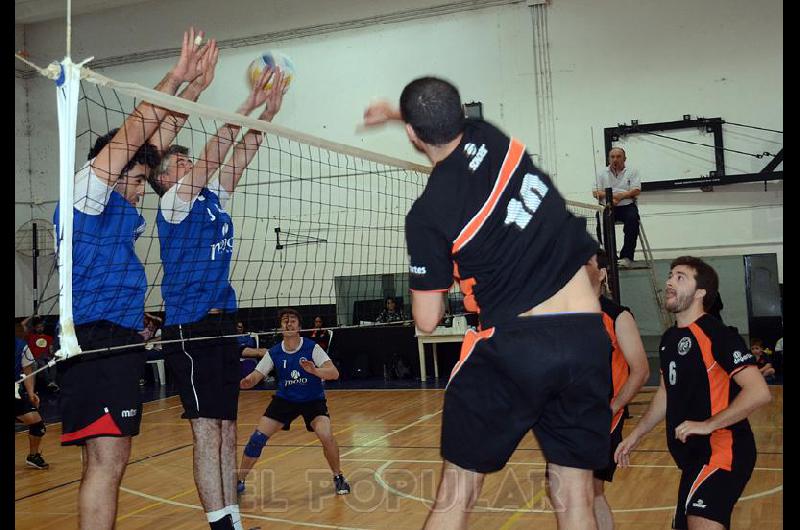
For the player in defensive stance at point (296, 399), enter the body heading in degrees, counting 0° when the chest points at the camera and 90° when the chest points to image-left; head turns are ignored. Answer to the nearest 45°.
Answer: approximately 0°

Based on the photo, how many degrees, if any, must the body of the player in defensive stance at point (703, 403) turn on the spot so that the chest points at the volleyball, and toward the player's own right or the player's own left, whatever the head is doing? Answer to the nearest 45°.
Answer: approximately 45° to the player's own right

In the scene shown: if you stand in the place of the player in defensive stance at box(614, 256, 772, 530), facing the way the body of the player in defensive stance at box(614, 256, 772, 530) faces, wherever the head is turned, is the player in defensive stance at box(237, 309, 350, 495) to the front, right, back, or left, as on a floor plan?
right

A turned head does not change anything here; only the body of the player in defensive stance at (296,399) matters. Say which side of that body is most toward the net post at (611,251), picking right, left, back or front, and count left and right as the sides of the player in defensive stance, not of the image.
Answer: left
